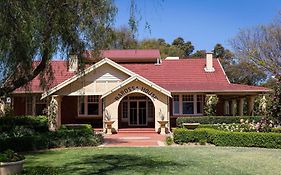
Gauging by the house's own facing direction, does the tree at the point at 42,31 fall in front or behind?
in front

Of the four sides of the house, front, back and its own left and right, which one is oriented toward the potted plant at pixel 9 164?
front

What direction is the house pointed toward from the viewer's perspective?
toward the camera

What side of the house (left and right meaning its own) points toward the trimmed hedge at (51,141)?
front

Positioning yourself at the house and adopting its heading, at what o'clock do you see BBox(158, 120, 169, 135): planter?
The planter is roughly at 11 o'clock from the house.
